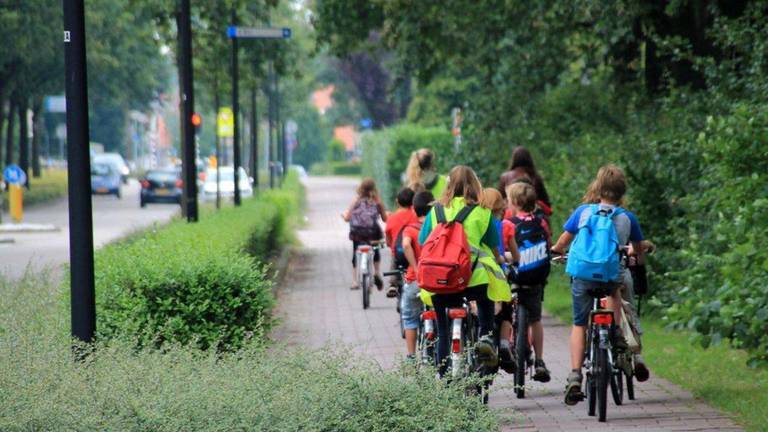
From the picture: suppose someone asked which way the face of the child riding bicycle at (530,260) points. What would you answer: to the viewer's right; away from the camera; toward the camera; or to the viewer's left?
away from the camera

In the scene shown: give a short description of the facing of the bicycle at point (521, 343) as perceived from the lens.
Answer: facing away from the viewer

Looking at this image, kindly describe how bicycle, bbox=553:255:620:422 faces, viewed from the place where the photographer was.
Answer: facing away from the viewer

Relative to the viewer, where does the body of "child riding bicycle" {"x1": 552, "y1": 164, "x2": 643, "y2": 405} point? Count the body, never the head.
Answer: away from the camera

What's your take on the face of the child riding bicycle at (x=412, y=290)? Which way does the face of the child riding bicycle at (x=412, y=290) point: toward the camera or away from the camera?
away from the camera

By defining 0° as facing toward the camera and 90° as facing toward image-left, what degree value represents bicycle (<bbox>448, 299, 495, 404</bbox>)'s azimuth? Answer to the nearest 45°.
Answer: approximately 180°

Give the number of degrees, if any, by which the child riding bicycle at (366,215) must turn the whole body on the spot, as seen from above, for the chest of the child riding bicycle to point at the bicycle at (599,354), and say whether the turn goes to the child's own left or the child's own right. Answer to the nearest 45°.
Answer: approximately 180°

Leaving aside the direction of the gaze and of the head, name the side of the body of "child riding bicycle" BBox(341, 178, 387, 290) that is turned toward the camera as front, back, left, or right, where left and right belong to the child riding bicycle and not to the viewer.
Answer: back

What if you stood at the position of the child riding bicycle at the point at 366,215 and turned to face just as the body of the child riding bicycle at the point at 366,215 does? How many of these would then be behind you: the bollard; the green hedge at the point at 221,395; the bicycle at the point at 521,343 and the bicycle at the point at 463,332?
3

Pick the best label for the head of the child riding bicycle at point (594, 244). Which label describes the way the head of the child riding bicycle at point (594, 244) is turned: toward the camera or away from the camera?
away from the camera

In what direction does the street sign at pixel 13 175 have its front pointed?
toward the camera

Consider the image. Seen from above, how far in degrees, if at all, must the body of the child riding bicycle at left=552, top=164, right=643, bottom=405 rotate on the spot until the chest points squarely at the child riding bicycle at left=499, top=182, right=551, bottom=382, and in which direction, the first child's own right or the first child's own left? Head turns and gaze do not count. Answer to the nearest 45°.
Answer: approximately 45° to the first child's own left

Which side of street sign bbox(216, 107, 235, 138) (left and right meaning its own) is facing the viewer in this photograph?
front

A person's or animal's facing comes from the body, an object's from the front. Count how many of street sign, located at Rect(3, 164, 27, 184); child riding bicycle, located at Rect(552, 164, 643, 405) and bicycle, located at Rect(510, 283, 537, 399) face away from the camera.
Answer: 2

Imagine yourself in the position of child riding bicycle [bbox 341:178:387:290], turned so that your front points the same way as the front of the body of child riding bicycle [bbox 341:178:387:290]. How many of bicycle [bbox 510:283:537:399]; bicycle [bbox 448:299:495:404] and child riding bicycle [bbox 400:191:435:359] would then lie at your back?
3
